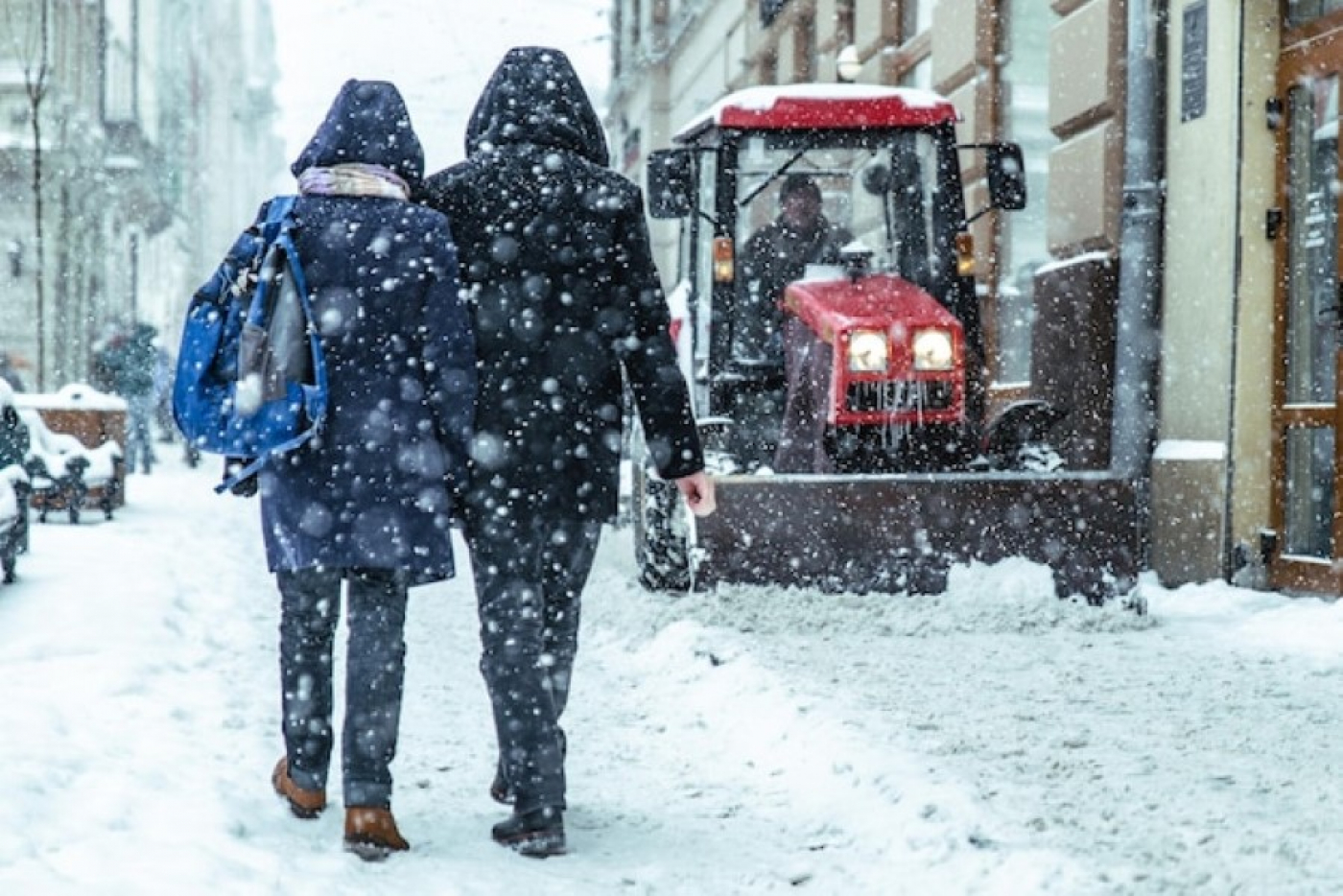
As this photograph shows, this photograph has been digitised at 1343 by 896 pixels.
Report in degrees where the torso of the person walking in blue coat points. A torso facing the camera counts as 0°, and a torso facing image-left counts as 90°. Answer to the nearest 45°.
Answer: approximately 180°

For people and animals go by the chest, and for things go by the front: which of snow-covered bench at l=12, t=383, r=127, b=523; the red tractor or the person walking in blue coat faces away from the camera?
the person walking in blue coat

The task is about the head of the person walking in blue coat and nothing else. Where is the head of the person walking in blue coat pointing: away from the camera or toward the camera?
away from the camera

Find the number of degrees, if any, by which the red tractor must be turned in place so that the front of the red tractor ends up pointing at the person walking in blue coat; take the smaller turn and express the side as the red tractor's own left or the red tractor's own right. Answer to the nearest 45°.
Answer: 0° — it already faces them

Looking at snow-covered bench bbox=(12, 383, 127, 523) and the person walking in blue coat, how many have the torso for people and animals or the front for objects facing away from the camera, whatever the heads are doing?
1

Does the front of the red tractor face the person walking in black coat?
yes

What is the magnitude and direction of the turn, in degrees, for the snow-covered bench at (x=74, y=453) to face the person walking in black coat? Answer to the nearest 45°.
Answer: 0° — it already faces them

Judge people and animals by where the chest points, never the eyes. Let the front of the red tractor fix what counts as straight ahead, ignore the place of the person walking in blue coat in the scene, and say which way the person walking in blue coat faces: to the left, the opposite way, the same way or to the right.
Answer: the opposite way

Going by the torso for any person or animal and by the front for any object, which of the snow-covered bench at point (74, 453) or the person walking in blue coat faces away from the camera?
the person walking in blue coat
